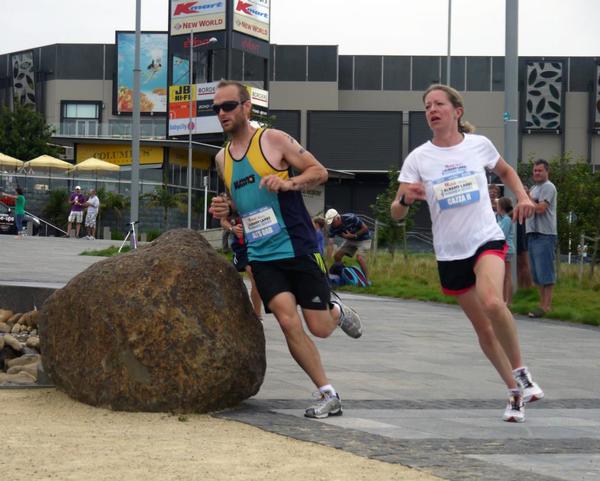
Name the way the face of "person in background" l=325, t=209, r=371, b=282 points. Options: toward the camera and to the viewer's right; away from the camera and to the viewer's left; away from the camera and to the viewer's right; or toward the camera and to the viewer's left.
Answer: toward the camera and to the viewer's left

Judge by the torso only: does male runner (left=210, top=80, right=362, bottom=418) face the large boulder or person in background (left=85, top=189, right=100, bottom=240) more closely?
the large boulder

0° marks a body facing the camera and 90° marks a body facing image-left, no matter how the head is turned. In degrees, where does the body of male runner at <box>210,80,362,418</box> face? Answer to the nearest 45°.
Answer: approximately 45°

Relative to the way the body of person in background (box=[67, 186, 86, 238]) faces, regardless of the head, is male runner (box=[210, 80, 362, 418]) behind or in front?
in front

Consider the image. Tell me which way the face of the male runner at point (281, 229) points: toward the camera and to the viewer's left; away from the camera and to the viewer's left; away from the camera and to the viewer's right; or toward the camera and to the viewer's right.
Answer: toward the camera and to the viewer's left

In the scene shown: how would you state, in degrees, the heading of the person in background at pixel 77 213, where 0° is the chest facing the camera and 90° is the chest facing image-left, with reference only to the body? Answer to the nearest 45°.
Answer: approximately 0°

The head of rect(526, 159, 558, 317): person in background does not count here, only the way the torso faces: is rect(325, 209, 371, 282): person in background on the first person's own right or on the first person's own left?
on the first person's own right

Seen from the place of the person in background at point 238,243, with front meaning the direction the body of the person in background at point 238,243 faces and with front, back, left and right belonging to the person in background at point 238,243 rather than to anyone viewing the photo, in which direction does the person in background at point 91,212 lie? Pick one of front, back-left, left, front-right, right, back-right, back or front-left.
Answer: back-right

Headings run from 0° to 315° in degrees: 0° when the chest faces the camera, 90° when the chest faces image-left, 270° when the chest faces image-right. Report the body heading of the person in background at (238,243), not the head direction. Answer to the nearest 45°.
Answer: approximately 45°

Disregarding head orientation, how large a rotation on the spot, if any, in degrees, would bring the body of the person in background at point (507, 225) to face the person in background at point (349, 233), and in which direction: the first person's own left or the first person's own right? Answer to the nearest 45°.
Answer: approximately 45° to the first person's own right

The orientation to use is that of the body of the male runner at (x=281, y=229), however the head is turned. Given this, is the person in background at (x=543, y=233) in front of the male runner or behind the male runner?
behind

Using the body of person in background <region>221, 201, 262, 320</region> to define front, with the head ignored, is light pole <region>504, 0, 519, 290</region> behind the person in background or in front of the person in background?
behind

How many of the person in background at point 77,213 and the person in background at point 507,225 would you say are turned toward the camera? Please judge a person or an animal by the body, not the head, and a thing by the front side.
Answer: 1

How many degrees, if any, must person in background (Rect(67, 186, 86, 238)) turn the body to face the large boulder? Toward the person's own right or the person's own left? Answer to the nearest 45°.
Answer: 0° — they already face it

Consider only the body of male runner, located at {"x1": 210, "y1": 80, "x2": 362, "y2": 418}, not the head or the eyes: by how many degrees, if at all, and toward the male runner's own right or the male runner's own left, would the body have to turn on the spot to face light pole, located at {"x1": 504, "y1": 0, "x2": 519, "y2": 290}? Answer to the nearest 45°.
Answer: approximately 135° to the male runner's own right
